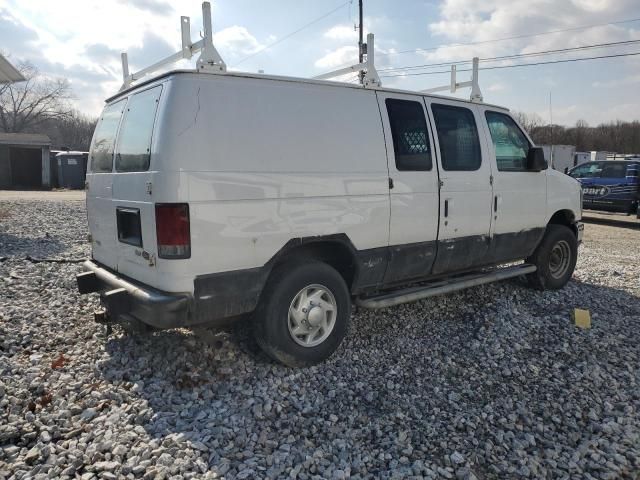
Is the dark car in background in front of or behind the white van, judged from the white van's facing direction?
in front

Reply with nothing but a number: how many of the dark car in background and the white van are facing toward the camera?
0

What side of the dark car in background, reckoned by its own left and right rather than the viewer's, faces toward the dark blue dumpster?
front

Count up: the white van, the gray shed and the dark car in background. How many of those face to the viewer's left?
1

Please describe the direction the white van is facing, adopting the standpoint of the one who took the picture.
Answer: facing away from the viewer and to the right of the viewer

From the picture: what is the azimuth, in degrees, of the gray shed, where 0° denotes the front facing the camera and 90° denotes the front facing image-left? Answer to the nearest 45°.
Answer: approximately 0°

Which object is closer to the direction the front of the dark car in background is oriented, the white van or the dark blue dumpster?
the dark blue dumpster

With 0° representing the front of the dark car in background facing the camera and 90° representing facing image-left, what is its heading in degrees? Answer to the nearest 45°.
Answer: approximately 90°

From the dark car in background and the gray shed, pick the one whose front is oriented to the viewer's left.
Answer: the dark car in background

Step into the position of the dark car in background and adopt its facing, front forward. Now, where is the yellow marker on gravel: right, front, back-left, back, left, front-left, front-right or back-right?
left

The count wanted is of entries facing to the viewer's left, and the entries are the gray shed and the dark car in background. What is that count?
1

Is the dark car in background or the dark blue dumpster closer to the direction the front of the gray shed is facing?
the dark car in background
